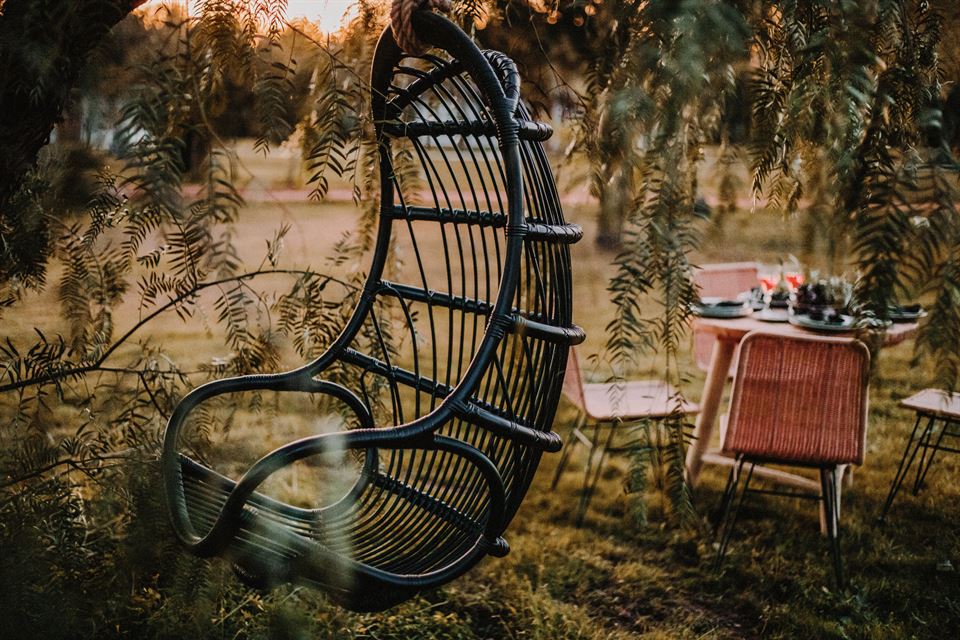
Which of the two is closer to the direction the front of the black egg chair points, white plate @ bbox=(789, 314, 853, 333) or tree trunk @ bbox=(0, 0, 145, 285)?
the tree trunk

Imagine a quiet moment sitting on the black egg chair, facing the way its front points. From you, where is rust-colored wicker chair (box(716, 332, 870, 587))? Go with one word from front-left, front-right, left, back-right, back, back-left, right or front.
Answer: back

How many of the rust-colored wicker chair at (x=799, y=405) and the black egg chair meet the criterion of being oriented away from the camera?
1

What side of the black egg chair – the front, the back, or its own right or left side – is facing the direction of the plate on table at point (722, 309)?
back

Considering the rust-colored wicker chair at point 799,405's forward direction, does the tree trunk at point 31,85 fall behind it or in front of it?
behind

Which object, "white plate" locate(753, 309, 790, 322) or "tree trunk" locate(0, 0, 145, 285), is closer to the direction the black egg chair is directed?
the tree trunk

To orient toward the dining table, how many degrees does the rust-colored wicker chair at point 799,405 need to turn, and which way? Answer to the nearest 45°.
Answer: approximately 45° to its left

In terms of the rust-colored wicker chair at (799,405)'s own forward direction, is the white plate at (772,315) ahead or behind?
ahead

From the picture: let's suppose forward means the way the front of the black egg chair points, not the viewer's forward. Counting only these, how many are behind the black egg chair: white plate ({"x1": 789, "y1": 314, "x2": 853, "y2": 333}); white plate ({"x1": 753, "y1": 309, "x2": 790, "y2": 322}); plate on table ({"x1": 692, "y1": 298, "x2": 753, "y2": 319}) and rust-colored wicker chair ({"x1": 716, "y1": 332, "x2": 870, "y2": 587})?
4

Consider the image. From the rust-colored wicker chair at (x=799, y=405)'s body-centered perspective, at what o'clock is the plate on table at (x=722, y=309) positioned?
The plate on table is roughly at 11 o'clock from the rust-colored wicker chair.

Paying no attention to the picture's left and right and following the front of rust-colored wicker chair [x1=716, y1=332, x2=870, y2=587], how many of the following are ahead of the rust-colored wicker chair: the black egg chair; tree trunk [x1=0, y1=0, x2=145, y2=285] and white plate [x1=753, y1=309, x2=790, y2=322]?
1

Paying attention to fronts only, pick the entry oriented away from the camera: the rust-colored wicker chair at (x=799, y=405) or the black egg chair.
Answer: the rust-colored wicker chair

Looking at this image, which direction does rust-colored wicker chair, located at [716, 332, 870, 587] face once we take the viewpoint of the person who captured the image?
facing away from the viewer
